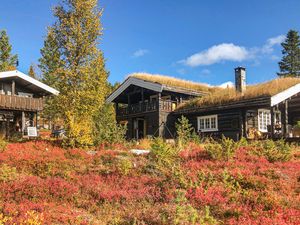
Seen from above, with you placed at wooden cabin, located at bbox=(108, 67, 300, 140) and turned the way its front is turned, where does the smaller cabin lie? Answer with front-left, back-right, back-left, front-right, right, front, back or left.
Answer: right

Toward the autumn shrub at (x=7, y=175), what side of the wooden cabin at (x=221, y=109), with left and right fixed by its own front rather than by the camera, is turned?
front

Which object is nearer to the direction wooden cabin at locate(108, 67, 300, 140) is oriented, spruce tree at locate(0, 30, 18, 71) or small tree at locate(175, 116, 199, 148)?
the small tree

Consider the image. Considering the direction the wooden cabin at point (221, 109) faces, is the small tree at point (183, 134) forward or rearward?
forward

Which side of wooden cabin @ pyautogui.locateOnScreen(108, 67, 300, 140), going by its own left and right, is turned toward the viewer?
front

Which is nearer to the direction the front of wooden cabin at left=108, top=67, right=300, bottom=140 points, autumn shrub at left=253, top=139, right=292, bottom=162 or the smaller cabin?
the autumn shrub

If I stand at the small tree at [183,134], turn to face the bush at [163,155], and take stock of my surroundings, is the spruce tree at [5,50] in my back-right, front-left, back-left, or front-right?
back-right

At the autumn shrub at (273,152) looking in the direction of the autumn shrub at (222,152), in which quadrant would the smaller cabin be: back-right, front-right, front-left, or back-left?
front-right

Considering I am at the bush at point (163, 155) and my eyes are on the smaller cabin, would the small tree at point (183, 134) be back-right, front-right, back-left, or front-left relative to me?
front-right
